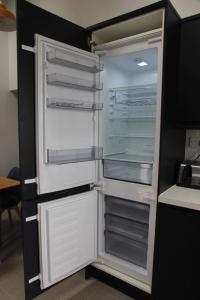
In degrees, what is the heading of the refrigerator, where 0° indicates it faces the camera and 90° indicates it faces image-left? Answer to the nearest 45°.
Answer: approximately 45°

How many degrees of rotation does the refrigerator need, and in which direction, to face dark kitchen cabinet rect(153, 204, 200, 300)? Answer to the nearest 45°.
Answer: approximately 90° to its left

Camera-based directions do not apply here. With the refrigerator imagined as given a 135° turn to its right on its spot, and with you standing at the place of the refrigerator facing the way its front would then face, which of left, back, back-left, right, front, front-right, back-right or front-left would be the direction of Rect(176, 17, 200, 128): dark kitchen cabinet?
right
